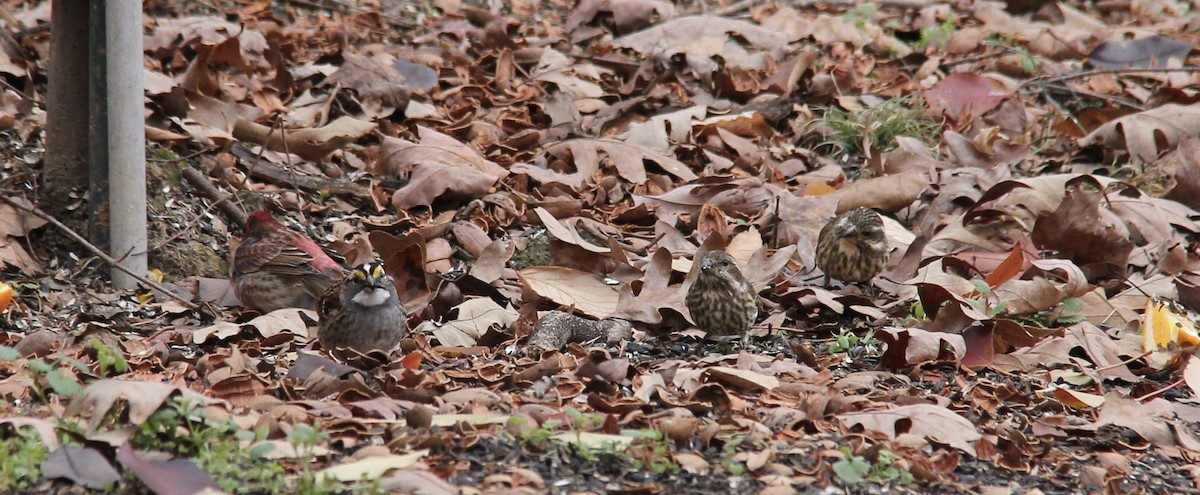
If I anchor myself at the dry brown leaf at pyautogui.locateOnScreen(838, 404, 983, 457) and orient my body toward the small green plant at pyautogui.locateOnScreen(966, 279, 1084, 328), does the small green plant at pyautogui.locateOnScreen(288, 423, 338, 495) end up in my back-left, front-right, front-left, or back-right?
back-left

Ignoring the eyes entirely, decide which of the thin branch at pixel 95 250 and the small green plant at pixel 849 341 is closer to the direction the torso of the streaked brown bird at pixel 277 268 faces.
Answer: the thin branch

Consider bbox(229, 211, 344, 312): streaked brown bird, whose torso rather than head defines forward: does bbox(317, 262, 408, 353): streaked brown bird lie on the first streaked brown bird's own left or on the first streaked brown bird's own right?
on the first streaked brown bird's own left

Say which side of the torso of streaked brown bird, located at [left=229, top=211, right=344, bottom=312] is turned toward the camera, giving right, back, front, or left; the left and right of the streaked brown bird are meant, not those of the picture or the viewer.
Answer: left

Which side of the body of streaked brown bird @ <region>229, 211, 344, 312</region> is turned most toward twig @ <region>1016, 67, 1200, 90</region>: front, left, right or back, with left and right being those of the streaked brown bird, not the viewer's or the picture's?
right

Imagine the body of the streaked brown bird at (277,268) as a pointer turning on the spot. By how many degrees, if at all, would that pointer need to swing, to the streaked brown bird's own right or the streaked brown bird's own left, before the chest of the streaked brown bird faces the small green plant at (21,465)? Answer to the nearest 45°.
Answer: approximately 90° to the streaked brown bird's own left

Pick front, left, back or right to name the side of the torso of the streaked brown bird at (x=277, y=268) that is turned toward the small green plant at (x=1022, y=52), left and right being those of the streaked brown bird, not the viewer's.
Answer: right

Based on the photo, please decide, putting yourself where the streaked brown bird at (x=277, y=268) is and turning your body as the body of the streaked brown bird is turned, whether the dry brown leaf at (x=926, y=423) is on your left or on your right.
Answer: on your left

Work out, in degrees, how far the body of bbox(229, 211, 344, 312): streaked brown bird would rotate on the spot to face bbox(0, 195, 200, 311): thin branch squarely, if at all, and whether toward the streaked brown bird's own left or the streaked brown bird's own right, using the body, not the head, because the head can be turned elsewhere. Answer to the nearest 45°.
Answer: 0° — it already faces it

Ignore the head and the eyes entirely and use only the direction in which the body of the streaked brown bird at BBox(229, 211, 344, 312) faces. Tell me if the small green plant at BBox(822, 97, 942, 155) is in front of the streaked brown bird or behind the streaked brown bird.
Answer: behind

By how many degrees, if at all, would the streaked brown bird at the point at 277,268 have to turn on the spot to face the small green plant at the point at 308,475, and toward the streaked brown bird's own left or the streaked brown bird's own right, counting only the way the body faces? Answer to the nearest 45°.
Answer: approximately 90° to the streaked brown bird's own left
